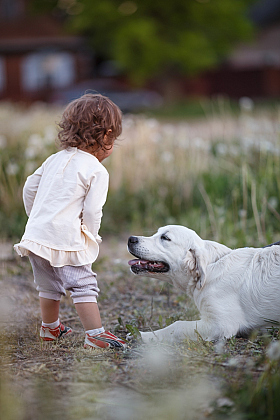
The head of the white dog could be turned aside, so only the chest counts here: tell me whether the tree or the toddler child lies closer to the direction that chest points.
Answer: the toddler child

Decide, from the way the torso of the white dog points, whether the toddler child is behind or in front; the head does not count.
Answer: in front

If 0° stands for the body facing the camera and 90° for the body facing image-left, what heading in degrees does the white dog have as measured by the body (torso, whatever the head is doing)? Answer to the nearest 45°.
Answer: approximately 90°

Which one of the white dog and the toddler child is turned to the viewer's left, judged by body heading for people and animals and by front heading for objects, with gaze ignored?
the white dog

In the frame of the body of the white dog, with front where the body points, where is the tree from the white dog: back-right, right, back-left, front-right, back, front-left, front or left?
right

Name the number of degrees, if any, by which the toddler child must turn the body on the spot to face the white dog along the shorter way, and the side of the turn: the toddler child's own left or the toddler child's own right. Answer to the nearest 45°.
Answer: approximately 45° to the toddler child's own right

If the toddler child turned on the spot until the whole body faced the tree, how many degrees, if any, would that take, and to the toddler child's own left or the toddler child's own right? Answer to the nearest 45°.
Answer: approximately 45° to the toddler child's own left

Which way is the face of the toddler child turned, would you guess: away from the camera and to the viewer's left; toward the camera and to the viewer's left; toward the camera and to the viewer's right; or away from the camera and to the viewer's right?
away from the camera and to the viewer's right

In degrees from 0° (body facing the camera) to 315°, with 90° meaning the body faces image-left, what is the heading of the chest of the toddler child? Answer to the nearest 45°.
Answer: approximately 225°

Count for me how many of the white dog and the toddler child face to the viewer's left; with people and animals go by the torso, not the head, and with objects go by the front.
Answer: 1
